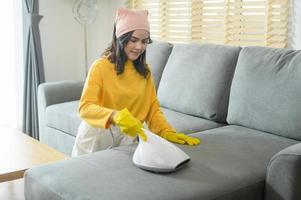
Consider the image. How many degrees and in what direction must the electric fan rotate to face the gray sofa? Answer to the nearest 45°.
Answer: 0° — it already faces it

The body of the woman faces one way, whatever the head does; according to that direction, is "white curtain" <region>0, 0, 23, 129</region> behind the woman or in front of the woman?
behind

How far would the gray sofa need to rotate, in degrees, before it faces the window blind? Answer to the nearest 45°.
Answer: approximately 135° to its right

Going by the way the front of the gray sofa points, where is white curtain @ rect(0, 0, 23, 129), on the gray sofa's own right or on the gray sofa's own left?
on the gray sofa's own right

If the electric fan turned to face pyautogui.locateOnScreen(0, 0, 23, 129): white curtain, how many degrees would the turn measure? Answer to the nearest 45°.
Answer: approximately 90° to its right

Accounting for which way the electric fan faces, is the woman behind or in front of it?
in front

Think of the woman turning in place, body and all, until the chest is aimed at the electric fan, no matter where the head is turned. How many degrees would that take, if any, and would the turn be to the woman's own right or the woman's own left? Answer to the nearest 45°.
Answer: approximately 135° to the woman's own left

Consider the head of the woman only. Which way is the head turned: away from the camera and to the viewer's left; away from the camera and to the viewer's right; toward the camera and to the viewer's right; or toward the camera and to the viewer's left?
toward the camera and to the viewer's right

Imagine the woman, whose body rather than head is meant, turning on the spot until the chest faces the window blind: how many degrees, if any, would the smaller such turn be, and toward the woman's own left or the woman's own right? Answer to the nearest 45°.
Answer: approximately 90° to the woman's own left
